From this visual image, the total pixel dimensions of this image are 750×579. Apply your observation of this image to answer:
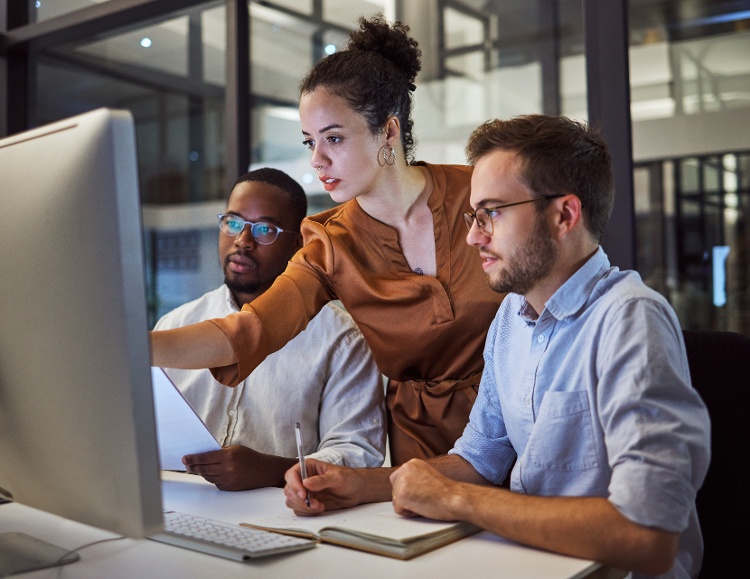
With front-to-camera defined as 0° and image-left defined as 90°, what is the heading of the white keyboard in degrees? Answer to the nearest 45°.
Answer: approximately 225°

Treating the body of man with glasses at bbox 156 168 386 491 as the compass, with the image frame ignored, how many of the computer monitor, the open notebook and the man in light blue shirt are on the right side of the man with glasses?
0

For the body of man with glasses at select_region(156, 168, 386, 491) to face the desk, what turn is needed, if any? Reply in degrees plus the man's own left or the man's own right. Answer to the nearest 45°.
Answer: approximately 45° to the man's own left

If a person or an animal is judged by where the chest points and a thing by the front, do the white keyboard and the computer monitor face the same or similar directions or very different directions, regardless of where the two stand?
same or similar directions

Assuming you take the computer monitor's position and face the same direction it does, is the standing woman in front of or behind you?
in front

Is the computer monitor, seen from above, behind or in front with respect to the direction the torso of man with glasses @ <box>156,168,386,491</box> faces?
in front

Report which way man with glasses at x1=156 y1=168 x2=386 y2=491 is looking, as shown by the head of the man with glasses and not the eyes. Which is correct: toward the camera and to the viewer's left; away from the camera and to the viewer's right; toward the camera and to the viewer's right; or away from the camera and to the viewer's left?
toward the camera and to the viewer's left

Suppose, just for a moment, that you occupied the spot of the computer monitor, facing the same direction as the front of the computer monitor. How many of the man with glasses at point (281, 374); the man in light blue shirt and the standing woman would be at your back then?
0

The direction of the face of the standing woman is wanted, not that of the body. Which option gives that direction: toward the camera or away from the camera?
toward the camera

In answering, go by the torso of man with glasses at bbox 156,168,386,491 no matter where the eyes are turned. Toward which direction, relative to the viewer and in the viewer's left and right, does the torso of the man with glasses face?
facing the viewer and to the left of the viewer

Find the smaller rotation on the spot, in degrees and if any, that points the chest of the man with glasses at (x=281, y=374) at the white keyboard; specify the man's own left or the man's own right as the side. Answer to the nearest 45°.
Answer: approximately 45° to the man's own left

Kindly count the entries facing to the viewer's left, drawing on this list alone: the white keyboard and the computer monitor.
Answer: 0

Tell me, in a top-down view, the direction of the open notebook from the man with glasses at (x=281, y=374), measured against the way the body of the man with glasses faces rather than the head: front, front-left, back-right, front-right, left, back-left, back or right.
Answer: front-left

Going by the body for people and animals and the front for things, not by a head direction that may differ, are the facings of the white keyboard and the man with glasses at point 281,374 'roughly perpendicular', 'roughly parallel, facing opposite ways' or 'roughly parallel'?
roughly parallel, facing opposite ways

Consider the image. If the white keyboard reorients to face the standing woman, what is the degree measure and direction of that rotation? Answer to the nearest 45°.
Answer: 0° — it already faces them

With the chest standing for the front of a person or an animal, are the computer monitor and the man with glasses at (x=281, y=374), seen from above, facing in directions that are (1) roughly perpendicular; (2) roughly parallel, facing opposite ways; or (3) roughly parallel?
roughly parallel, facing opposite ways
